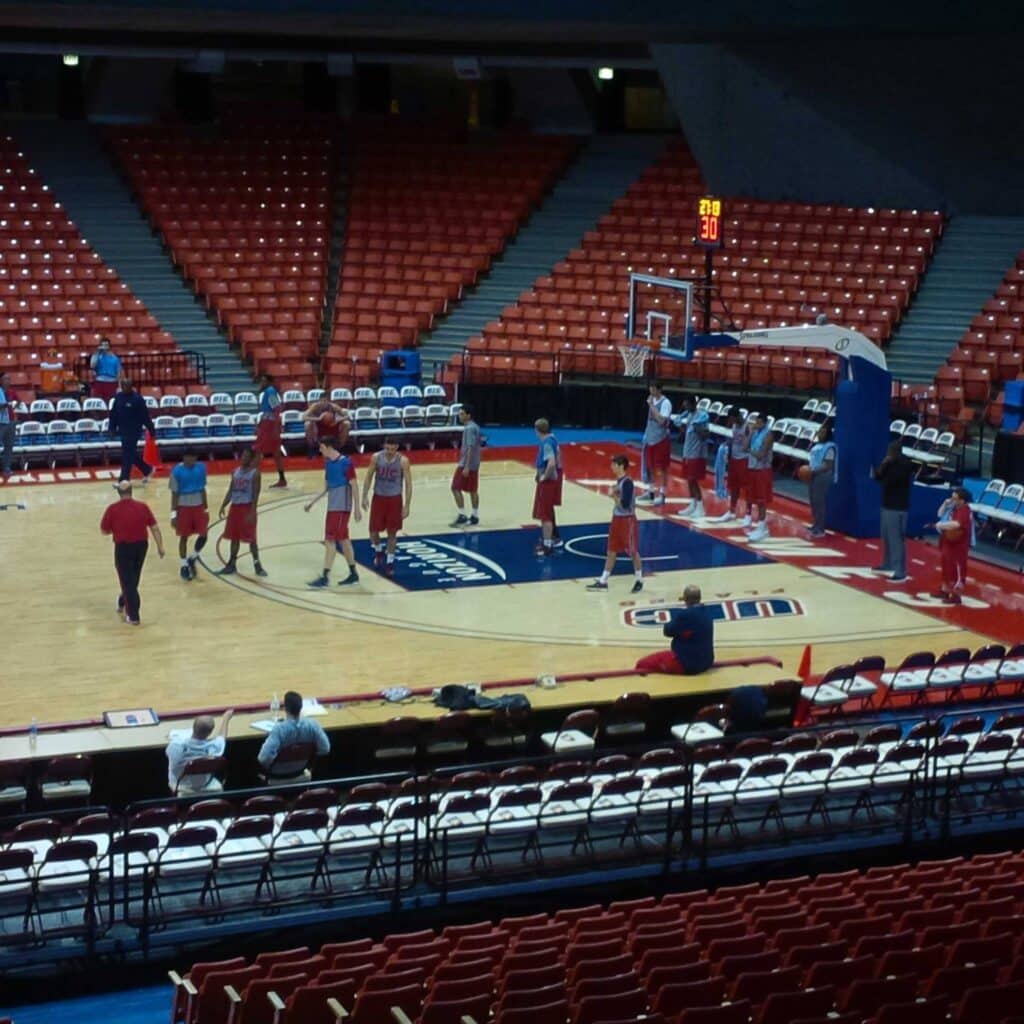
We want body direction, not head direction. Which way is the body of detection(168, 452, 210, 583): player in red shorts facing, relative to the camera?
toward the camera

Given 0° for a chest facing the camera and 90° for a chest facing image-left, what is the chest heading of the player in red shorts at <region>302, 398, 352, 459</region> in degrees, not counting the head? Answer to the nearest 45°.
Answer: approximately 0°

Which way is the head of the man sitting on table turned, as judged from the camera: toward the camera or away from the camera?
away from the camera

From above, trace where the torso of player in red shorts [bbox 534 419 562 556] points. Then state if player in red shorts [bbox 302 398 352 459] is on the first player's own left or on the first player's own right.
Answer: on the first player's own right

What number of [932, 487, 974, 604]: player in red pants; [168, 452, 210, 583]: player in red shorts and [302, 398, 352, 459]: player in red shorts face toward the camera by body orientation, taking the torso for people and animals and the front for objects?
2

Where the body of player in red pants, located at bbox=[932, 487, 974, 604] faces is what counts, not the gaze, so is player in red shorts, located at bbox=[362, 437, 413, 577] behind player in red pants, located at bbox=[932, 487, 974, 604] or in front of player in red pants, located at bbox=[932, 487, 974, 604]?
in front
